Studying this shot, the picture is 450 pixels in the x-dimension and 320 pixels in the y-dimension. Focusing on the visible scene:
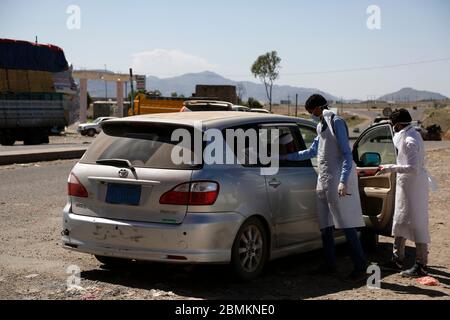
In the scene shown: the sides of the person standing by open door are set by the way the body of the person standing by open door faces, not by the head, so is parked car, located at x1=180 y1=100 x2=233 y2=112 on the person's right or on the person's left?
on the person's right

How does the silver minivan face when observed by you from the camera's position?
facing away from the viewer and to the right of the viewer

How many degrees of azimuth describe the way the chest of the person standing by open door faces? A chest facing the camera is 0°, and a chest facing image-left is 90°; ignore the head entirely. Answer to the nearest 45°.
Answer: approximately 90°

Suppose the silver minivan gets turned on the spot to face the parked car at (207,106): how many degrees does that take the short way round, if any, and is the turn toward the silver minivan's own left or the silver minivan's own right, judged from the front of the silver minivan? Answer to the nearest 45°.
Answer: approximately 45° to the silver minivan's own left
